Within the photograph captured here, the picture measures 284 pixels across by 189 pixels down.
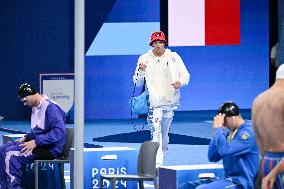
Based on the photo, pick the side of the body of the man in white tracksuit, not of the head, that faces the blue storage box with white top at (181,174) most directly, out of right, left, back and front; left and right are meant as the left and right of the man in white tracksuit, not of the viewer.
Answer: front

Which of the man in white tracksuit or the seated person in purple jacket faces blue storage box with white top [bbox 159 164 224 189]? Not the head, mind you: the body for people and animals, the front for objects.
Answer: the man in white tracksuit

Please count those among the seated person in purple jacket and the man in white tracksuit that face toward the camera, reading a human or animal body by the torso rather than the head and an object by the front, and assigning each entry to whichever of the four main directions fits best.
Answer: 1

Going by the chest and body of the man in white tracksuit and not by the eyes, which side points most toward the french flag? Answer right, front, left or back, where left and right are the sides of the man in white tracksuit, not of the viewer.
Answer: back

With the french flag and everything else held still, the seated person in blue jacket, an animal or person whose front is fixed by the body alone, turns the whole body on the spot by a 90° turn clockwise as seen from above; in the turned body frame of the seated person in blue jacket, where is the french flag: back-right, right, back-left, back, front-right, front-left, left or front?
front

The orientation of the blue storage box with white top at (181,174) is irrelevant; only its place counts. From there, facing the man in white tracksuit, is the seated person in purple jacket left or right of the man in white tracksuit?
left

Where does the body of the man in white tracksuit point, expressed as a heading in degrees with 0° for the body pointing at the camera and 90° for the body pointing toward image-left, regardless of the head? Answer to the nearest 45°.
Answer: approximately 0°

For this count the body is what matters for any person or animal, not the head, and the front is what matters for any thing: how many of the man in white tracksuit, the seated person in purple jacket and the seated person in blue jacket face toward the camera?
1

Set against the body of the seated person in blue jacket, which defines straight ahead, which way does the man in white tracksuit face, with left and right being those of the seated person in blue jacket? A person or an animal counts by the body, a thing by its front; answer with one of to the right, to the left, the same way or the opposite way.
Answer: to the left
